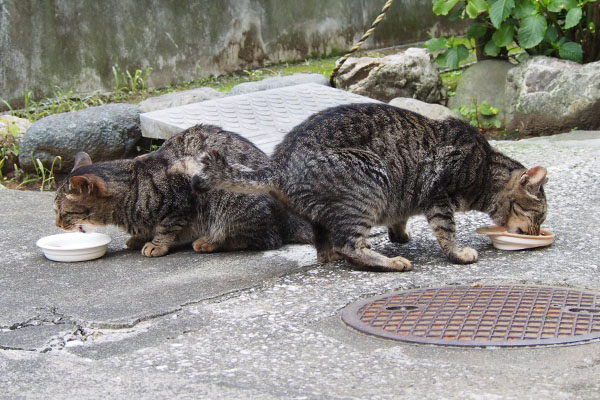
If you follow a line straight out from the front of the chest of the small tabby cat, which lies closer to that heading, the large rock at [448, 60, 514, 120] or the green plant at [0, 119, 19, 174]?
the green plant

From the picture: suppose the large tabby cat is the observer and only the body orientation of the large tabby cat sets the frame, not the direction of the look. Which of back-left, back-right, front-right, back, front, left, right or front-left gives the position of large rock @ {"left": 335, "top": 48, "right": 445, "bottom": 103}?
left

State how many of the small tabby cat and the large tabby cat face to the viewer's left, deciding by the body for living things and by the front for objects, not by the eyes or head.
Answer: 1

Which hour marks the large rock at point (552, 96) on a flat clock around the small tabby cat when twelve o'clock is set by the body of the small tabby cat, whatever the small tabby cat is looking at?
The large rock is roughly at 5 o'clock from the small tabby cat.

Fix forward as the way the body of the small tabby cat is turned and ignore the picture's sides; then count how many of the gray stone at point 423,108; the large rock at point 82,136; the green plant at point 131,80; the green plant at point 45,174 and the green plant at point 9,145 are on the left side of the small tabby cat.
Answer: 0

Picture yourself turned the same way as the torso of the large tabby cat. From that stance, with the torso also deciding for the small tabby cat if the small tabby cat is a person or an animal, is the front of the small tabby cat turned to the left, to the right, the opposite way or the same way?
the opposite way

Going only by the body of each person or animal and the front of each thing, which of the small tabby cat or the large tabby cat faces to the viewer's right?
the large tabby cat

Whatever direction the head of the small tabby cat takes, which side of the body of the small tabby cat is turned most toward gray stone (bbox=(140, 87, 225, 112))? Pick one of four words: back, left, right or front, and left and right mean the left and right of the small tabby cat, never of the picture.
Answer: right

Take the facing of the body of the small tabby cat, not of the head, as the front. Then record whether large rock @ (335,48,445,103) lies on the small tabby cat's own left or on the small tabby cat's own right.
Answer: on the small tabby cat's own right

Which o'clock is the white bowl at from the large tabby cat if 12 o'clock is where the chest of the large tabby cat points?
The white bowl is roughly at 6 o'clock from the large tabby cat.

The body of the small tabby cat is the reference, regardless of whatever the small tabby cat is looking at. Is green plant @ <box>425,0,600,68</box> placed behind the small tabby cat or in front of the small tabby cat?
behind

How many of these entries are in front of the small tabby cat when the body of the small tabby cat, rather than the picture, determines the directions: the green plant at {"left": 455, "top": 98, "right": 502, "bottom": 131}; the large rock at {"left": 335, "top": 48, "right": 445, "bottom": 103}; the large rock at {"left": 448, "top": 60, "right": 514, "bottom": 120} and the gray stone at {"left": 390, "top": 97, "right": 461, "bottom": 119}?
0

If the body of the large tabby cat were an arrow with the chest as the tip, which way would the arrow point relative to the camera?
to the viewer's right

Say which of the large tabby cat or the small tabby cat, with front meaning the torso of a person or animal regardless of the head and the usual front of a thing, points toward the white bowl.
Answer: the small tabby cat

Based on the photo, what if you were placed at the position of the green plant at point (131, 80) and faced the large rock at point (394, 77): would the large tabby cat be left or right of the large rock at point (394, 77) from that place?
right

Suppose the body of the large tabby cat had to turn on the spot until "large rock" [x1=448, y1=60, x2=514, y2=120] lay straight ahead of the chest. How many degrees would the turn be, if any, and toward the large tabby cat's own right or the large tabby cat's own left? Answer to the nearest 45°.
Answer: approximately 90° to the large tabby cat's own left

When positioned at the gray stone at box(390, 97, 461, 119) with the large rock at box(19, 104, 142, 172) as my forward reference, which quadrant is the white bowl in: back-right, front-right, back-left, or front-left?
front-left

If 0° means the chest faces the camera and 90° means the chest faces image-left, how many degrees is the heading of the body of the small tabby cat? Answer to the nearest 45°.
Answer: approximately 90°
